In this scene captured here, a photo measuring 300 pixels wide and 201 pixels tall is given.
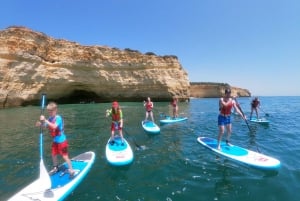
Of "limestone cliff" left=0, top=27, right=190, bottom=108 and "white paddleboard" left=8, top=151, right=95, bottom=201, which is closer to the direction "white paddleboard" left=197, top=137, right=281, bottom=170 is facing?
the white paddleboard

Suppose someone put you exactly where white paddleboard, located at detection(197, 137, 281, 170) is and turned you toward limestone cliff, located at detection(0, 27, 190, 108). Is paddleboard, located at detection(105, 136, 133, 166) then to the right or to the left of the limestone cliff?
left

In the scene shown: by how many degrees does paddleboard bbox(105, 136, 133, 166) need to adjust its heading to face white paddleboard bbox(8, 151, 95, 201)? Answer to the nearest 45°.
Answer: approximately 45° to its right

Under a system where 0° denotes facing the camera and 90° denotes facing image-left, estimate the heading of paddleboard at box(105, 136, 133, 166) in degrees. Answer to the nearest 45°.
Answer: approximately 0°

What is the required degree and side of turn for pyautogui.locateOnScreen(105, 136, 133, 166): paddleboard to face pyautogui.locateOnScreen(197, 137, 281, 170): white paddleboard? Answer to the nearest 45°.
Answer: approximately 90° to its left

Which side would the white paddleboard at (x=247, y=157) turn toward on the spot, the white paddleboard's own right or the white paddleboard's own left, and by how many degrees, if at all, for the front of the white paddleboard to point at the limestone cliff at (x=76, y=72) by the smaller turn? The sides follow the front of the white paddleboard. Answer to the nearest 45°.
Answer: approximately 180°

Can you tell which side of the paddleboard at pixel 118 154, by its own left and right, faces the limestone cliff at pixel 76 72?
back
